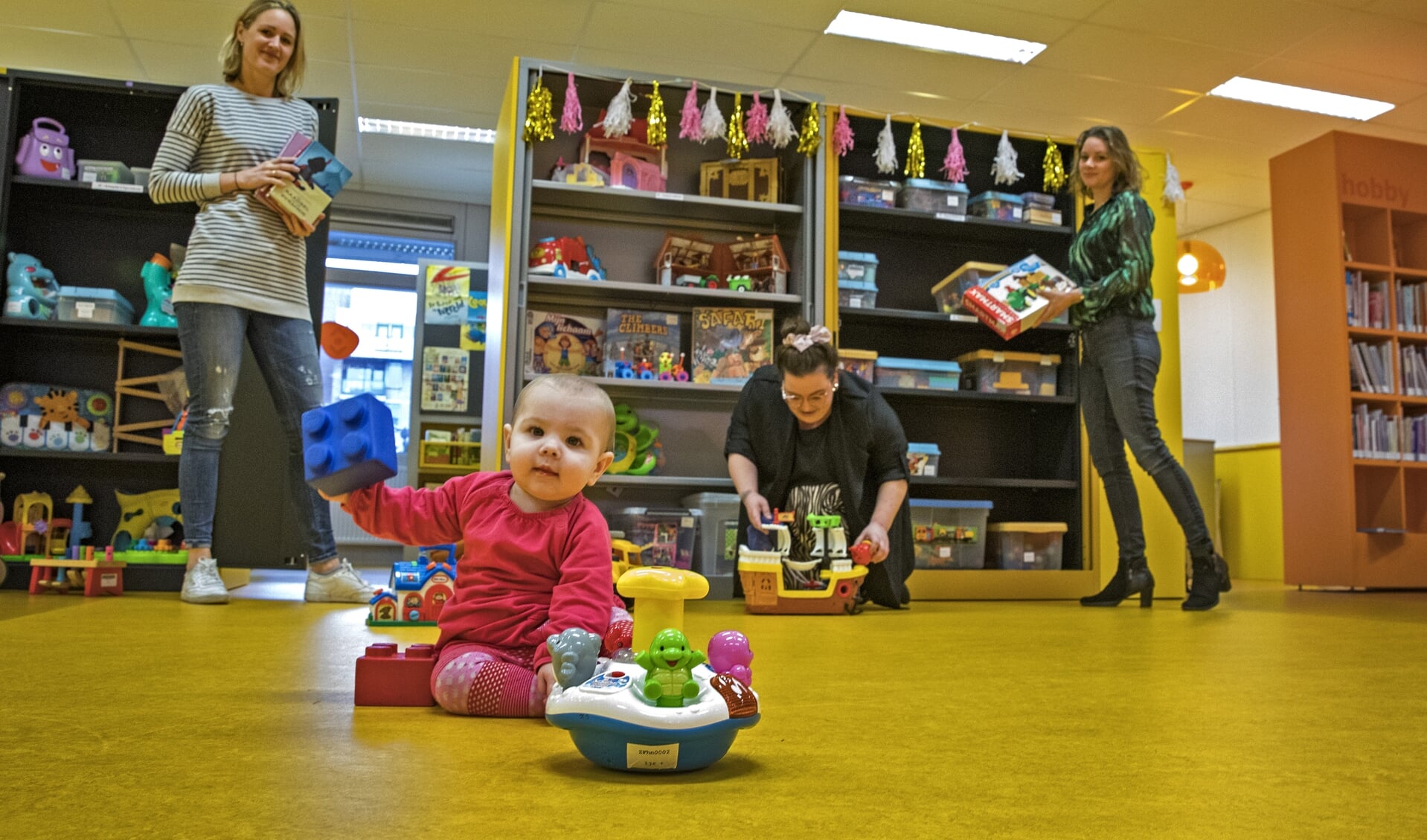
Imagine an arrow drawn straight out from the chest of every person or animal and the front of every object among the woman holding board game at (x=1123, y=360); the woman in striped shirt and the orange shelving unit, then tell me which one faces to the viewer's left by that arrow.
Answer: the woman holding board game

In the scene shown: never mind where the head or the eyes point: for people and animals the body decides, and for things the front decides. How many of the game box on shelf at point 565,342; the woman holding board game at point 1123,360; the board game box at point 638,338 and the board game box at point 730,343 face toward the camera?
3

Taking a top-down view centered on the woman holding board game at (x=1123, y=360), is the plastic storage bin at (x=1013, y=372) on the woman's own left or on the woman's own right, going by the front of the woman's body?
on the woman's own right

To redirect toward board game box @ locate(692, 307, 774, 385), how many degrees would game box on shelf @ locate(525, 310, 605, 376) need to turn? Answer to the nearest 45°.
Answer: approximately 90° to its left

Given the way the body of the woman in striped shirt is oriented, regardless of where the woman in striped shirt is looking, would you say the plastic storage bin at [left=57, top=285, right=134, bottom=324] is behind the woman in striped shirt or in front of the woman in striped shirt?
behind

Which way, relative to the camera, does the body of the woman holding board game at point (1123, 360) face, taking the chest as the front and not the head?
to the viewer's left

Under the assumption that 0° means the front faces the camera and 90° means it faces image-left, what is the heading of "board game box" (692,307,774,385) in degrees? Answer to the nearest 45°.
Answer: approximately 0°

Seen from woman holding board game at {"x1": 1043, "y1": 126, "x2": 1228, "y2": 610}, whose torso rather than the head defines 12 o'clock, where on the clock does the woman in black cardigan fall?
The woman in black cardigan is roughly at 11 o'clock from the woman holding board game.

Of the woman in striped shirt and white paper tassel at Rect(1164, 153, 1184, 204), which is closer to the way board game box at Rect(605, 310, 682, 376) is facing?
the woman in striped shirt

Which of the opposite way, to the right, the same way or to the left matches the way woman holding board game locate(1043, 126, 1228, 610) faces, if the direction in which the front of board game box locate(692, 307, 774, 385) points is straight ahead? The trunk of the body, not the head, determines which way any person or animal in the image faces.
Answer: to the right

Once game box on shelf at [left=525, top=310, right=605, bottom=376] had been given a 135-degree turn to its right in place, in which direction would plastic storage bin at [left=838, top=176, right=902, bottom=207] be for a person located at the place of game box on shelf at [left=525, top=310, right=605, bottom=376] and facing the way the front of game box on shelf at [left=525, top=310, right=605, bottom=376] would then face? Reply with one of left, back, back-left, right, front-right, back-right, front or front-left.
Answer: back-right
